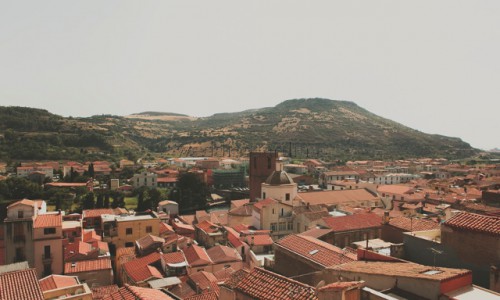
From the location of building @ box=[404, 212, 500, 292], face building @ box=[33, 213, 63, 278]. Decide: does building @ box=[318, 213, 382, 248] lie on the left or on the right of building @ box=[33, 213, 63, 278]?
right

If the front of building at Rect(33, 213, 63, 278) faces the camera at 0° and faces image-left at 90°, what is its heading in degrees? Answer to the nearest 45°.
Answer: approximately 0°

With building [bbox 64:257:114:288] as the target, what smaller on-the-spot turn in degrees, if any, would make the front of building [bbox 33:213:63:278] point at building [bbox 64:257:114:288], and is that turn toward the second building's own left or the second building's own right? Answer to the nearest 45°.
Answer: approximately 45° to the second building's own left

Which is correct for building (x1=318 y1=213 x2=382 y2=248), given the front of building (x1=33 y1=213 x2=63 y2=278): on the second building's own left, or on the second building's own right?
on the second building's own left

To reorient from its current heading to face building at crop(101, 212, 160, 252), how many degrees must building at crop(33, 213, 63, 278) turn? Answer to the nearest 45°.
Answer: approximately 135° to its left

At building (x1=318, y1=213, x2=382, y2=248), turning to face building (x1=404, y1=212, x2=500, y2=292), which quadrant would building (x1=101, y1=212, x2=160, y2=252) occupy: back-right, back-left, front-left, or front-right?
back-right
